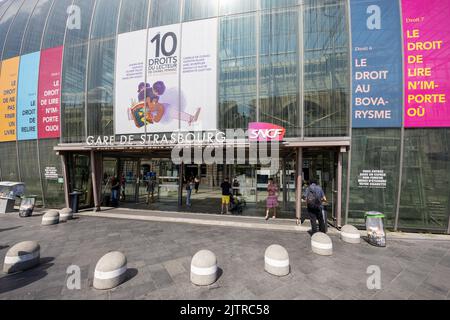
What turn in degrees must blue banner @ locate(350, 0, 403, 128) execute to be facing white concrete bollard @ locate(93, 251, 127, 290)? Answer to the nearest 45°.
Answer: approximately 45° to its right

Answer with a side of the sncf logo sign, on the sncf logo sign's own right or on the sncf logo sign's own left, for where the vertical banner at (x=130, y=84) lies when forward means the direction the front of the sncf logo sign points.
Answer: on the sncf logo sign's own right

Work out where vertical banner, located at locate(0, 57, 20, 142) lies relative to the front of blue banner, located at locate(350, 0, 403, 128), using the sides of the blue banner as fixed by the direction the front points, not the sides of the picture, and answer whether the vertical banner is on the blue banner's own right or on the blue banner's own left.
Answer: on the blue banner's own right

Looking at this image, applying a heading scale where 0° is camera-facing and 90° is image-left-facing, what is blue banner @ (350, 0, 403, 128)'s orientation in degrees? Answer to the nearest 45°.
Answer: approximately 0°

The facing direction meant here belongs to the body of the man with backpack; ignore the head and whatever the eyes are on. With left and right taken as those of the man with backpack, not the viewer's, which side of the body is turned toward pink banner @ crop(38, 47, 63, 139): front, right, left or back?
left

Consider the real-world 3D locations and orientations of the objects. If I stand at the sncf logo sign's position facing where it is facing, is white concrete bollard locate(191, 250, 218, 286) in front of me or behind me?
in front

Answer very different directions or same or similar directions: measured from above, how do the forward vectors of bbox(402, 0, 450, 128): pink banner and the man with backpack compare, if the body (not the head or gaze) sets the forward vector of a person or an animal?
very different directions

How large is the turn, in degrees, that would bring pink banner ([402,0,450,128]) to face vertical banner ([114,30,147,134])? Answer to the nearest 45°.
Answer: approximately 45° to its right

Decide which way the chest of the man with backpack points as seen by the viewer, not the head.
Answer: away from the camera

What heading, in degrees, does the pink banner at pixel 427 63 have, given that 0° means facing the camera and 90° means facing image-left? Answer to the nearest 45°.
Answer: approximately 0°

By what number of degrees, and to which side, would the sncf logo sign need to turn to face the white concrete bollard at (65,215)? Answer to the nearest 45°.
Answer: approximately 90° to its right

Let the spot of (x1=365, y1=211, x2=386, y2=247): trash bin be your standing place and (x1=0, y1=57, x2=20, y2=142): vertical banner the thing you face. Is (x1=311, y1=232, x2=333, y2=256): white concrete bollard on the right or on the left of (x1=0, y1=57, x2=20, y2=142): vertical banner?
left
